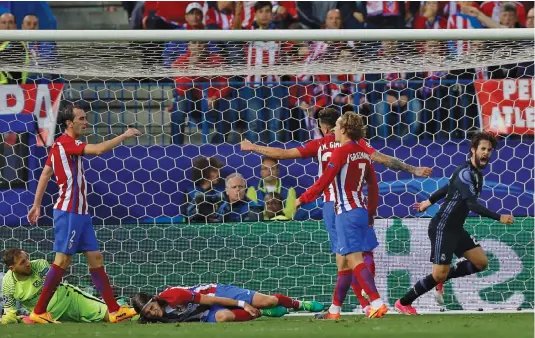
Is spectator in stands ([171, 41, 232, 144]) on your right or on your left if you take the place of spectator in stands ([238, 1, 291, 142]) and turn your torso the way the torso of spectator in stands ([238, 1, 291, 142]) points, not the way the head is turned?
on your right

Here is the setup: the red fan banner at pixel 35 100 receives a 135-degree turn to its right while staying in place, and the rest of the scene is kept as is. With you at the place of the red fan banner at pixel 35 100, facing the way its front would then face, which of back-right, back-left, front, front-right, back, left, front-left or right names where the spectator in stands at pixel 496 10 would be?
back-right

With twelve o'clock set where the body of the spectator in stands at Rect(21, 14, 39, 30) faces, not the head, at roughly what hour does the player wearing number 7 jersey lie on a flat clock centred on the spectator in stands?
The player wearing number 7 jersey is roughly at 11 o'clock from the spectator in stands.

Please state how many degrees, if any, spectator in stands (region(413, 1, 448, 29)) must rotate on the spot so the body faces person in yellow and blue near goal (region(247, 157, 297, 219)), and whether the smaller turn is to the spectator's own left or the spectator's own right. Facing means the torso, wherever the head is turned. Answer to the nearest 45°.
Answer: approximately 45° to the spectator's own right

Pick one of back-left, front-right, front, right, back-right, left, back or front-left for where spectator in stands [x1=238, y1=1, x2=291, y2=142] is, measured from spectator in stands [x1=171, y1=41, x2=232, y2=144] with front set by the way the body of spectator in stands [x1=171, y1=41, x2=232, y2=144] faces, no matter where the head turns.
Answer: left

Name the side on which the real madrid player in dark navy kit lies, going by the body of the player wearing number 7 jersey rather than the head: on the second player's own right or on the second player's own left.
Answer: on the second player's own right

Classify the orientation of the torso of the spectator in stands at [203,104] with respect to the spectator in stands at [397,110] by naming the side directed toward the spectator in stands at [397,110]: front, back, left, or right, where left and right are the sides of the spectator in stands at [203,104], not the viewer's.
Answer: left

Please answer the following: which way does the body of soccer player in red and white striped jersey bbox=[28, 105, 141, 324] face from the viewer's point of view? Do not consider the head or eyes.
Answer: to the viewer's right

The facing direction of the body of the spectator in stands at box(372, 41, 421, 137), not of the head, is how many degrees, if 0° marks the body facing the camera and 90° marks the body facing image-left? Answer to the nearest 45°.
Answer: approximately 0°

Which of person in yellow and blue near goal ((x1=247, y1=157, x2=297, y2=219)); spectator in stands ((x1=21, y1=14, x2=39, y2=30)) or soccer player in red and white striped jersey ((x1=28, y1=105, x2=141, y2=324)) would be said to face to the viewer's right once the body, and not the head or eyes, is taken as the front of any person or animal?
the soccer player in red and white striped jersey

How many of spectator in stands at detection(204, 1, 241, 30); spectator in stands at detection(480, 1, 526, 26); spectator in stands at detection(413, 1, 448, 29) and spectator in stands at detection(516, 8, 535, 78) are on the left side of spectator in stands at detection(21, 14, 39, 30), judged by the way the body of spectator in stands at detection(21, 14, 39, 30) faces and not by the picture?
4

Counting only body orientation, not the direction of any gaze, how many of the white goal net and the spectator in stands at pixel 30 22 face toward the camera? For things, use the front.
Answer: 2
